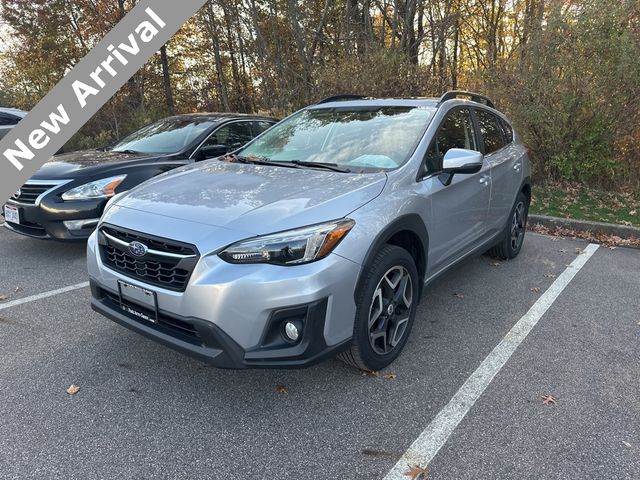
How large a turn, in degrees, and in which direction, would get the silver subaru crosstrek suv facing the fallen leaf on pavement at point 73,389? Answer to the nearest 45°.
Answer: approximately 45° to its right

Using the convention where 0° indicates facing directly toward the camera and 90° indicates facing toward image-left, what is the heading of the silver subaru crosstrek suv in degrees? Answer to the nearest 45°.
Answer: approximately 45°

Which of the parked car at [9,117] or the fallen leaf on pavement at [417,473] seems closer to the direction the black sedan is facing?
the fallen leaf on pavement

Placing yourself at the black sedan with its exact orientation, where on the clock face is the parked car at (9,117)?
The parked car is roughly at 4 o'clock from the black sedan.

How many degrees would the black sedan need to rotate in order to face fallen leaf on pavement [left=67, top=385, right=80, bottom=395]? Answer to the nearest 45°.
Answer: approximately 45° to its left

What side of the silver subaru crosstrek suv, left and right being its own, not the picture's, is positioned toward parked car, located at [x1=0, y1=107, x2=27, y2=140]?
right

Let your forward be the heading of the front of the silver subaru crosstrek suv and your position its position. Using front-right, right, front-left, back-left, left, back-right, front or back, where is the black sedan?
right

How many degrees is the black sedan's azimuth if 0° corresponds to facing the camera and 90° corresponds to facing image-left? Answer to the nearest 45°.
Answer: approximately 45°

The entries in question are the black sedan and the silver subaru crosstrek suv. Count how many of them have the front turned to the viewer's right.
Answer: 0
